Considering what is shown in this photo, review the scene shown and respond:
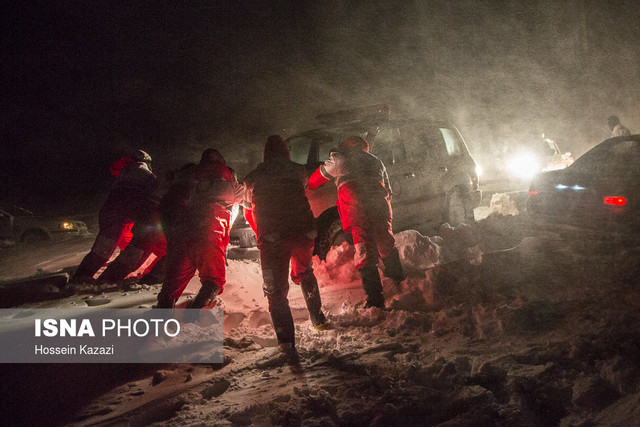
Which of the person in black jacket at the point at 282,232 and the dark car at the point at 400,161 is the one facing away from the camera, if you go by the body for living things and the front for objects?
the person in black jacket

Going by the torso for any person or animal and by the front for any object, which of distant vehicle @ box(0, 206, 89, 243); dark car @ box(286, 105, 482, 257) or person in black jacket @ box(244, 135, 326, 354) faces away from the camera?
the person in black jacket

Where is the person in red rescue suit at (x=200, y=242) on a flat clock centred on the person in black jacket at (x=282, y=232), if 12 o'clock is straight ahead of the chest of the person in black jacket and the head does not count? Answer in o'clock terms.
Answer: The person in red rescue suit is roughly at 10 o'clock from the person in black jacket.

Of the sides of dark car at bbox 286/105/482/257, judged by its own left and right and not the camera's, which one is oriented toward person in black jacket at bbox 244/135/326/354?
front

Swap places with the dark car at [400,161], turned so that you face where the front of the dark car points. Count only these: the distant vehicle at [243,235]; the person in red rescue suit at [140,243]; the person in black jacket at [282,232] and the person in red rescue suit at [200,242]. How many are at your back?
0

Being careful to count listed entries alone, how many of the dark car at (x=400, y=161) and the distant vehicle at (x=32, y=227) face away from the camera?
0

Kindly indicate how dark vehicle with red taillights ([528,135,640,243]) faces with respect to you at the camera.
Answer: facing away from the viewer and to the right of the viewer

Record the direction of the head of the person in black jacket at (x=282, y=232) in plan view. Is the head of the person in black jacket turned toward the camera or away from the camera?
away from the camera

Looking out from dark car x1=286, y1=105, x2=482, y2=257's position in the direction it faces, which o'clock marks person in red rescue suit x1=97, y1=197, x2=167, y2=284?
The person in red rescue suit is roughly at 1 o'clock from the dark car.

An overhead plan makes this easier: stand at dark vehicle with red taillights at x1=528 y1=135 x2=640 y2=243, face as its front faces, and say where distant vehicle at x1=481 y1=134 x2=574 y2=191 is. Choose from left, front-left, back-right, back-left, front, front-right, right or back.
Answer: front-left

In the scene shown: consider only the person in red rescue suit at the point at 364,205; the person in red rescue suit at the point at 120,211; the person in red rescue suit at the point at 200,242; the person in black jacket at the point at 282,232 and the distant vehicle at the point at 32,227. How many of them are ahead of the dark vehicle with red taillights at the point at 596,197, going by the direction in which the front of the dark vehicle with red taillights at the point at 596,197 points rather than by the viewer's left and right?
0

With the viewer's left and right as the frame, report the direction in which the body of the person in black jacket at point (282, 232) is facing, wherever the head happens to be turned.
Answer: facing away from the viewer

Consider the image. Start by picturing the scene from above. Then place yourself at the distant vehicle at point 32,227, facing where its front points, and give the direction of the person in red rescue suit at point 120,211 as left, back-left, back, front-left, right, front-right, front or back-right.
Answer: front-right

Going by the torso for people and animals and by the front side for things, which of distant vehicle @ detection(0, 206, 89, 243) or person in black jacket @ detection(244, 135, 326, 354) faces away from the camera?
the person in black jacket

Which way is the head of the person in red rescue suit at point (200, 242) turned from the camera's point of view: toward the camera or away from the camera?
away from the camera

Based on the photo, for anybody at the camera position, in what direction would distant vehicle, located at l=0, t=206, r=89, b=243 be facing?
facing the viewer and to the right of the viewer
